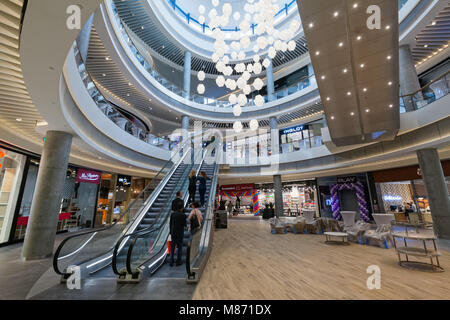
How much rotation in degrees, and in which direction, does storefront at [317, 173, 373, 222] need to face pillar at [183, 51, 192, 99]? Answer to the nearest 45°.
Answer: approximately 45° to its right

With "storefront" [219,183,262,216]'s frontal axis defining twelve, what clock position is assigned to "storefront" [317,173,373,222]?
"storefront" [317,173,373,222] is roughly at 10 o'clock from "storefront" [219,183,262,216].

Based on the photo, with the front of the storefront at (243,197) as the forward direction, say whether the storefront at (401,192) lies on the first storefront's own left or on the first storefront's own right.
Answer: on the first storefront's own left

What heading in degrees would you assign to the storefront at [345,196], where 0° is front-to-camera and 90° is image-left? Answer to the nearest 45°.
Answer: approximately 0°

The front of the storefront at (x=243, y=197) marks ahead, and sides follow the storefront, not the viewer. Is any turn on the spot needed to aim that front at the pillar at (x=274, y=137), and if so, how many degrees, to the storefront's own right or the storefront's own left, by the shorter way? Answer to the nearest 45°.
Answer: approximately 45° to the storefront's own left

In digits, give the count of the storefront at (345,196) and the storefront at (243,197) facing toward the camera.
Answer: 2

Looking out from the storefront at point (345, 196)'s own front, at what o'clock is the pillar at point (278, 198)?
The pillar is roughly at 2 o'clock from the storefront.

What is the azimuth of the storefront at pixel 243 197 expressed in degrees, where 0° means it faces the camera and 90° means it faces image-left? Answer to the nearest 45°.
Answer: approximately 0°

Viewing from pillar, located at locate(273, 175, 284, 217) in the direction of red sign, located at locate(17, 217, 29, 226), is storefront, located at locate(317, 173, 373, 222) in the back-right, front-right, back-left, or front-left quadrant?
back-left
